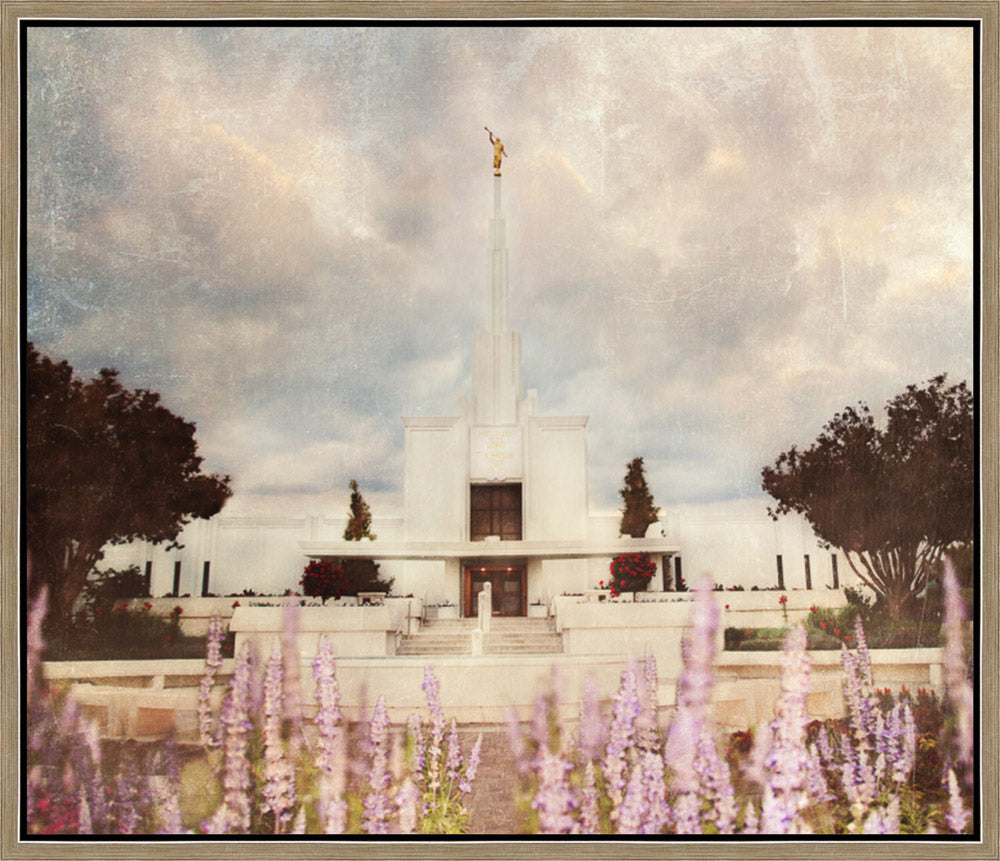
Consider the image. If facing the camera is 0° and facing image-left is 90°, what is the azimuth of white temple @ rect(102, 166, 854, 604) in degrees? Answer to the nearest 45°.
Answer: approximately 0°

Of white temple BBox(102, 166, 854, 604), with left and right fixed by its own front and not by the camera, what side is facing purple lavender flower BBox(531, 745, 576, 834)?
front

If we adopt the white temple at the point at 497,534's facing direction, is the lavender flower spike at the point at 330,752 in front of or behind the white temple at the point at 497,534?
in front

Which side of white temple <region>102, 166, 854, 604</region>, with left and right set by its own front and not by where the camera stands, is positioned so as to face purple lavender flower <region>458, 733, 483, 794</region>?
front
